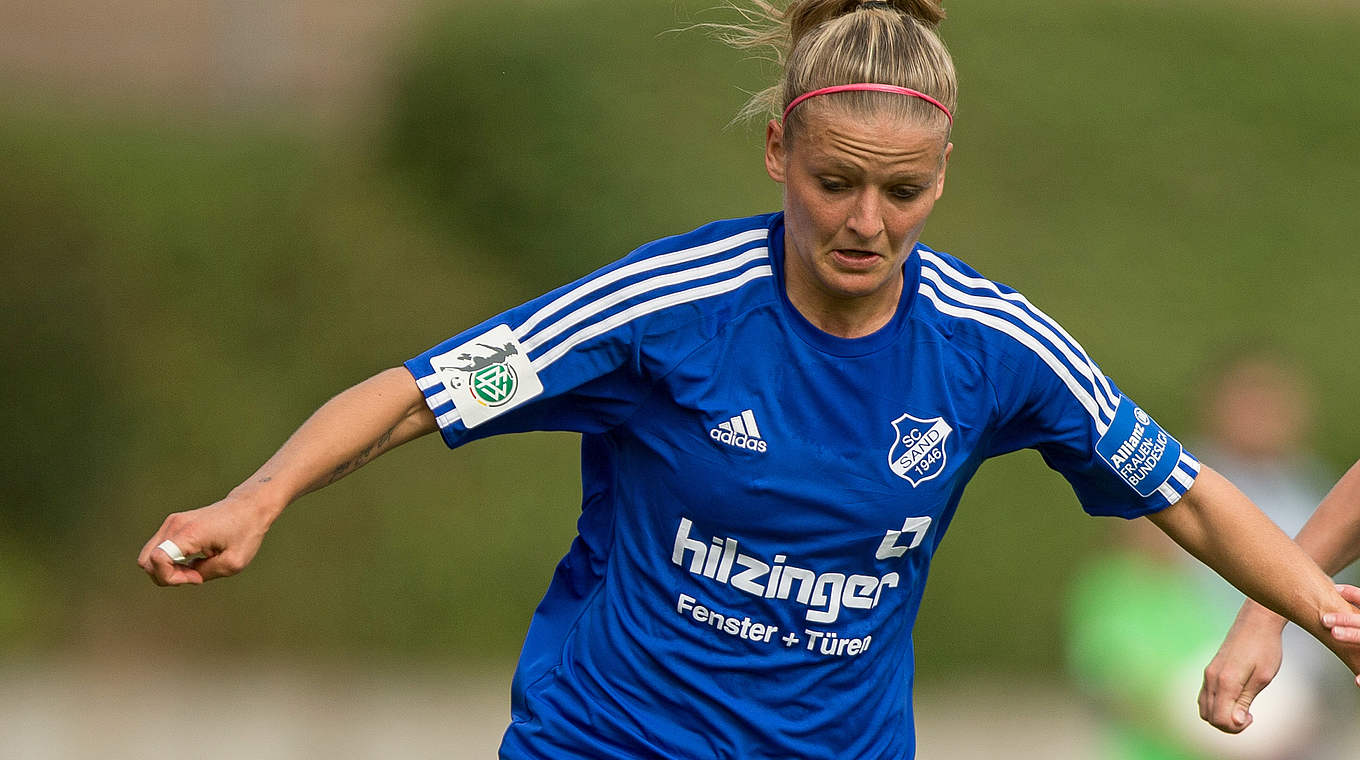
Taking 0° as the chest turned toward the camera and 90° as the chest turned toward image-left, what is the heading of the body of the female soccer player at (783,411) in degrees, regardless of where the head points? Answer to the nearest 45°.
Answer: approximately 0°

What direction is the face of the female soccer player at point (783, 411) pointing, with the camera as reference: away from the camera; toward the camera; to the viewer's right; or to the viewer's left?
toward the camera
